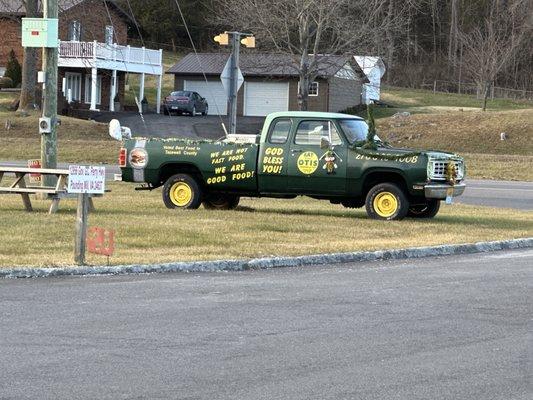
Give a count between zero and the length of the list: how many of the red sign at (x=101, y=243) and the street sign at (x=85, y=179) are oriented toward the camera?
2

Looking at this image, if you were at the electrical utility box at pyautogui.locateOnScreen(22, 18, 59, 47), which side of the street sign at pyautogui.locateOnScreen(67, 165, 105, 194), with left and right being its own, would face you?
back

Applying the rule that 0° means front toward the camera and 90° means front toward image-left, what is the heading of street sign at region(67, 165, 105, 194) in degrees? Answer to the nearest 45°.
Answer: approximately 0°

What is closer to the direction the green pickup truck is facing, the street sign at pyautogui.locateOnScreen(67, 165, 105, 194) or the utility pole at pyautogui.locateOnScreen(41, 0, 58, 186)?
the street sign

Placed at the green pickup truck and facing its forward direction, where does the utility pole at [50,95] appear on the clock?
The utility pole is roughly at 5 o'clock from the green pickup truck.

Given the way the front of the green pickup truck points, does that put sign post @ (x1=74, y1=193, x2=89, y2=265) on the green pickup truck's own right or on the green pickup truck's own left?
on the green pickup truck's own right

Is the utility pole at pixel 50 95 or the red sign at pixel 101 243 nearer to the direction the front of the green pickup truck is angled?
the red sign

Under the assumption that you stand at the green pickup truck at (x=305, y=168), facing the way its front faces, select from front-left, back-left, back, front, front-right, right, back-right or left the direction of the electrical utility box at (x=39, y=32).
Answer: back-right
